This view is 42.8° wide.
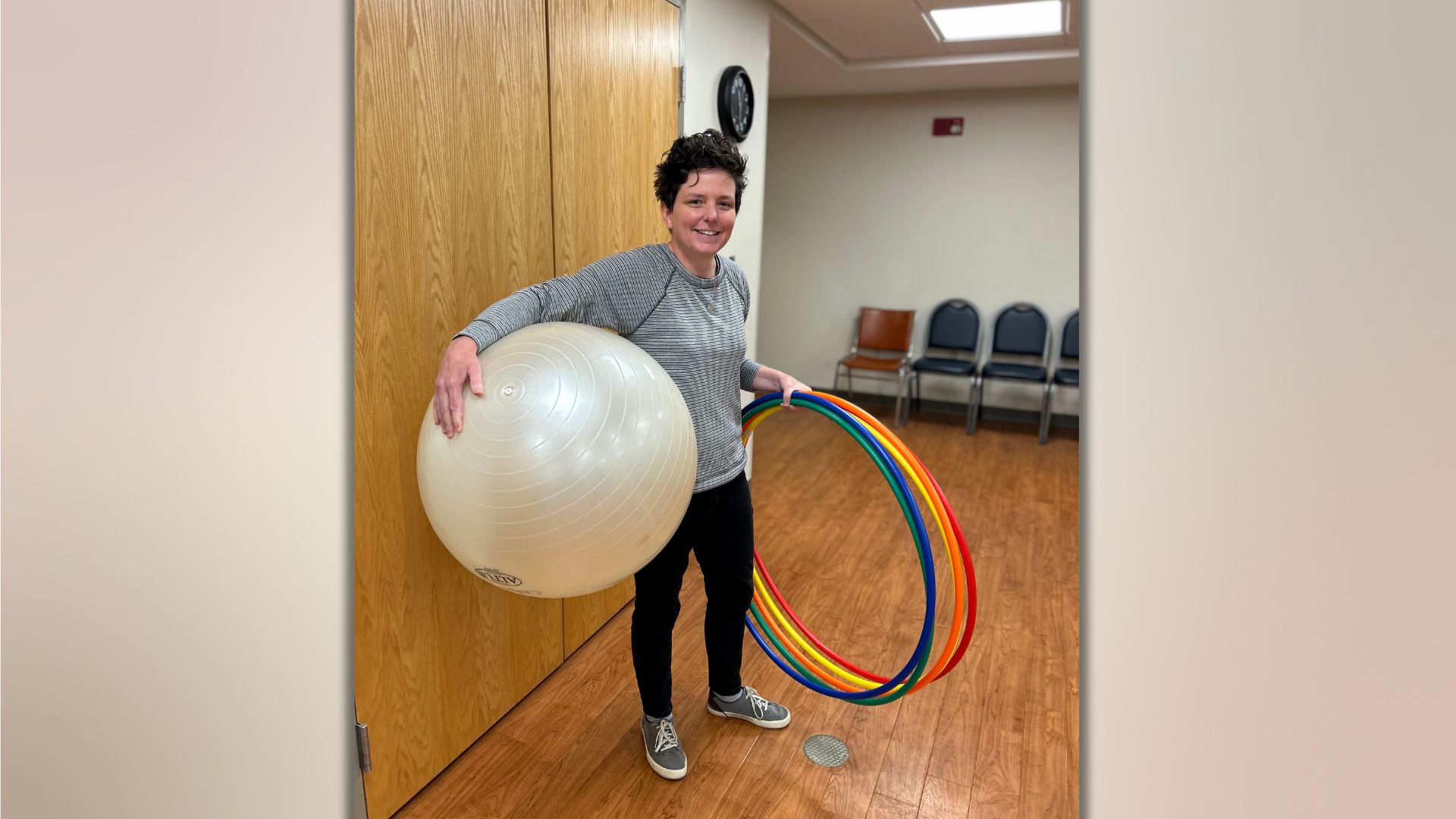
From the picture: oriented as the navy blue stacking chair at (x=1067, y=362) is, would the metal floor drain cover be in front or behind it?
in front

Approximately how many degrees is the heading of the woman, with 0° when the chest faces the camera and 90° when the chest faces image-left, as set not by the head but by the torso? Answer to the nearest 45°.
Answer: approximately 315°

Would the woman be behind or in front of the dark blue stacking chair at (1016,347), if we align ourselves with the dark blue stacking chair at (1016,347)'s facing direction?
in front

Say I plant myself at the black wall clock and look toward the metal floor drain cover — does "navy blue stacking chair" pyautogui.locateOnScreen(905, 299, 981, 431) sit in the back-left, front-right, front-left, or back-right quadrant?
back-left

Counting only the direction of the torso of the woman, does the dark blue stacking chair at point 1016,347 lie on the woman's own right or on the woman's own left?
on the woman's own left

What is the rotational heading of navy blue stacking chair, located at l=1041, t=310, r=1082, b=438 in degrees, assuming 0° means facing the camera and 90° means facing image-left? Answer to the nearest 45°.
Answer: approximately 45°

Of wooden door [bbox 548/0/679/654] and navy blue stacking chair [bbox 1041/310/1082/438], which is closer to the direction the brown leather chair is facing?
the wooden door
